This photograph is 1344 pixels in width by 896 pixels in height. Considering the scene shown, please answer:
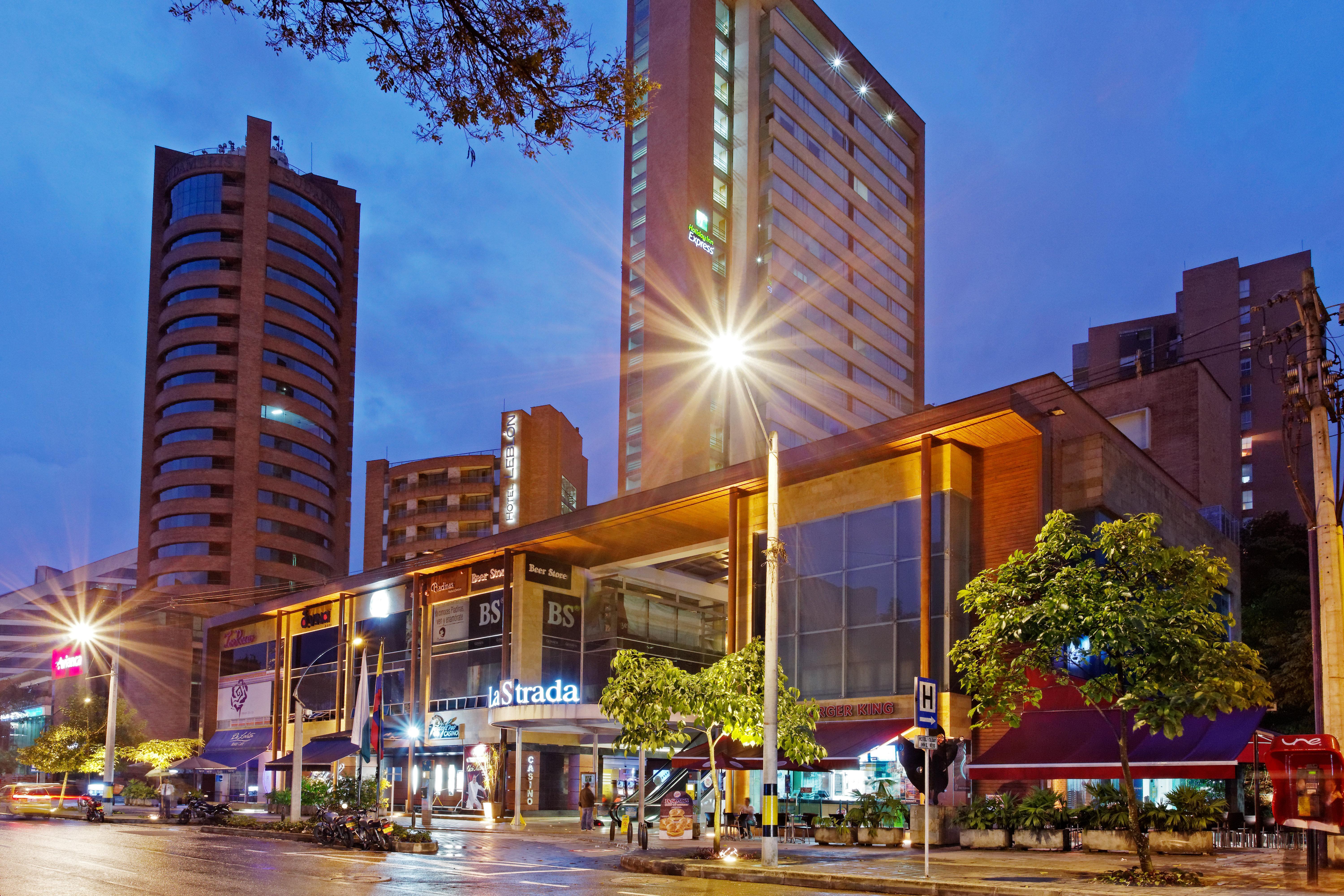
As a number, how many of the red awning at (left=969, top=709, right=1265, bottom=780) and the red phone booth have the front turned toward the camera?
2

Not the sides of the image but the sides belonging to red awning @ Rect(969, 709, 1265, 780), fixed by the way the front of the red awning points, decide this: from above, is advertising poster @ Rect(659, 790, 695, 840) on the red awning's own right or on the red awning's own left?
on the red awning's own right

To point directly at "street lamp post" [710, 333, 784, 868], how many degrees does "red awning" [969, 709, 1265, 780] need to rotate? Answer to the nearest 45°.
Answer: approximately 45° to its right

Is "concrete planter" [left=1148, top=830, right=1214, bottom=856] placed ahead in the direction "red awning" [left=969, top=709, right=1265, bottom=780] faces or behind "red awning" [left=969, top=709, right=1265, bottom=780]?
ahead

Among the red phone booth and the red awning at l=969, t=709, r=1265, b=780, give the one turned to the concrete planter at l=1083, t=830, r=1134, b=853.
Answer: the red awning

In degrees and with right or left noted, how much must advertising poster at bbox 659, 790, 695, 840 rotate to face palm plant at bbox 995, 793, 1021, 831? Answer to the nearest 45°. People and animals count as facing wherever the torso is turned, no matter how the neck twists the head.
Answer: approximately 45° to its left

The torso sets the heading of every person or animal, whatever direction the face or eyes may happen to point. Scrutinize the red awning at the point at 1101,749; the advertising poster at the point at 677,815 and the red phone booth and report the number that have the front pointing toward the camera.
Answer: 3

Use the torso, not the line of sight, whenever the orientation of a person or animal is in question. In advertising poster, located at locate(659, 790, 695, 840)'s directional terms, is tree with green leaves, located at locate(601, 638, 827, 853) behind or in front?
in front

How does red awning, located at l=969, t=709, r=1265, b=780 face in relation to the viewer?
toward the camera
